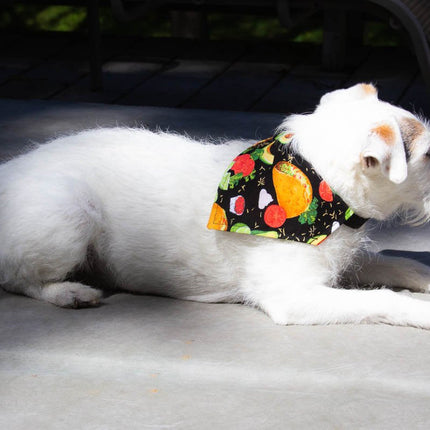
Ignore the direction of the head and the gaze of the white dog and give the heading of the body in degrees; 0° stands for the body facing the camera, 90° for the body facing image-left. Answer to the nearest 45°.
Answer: approximately 270°
